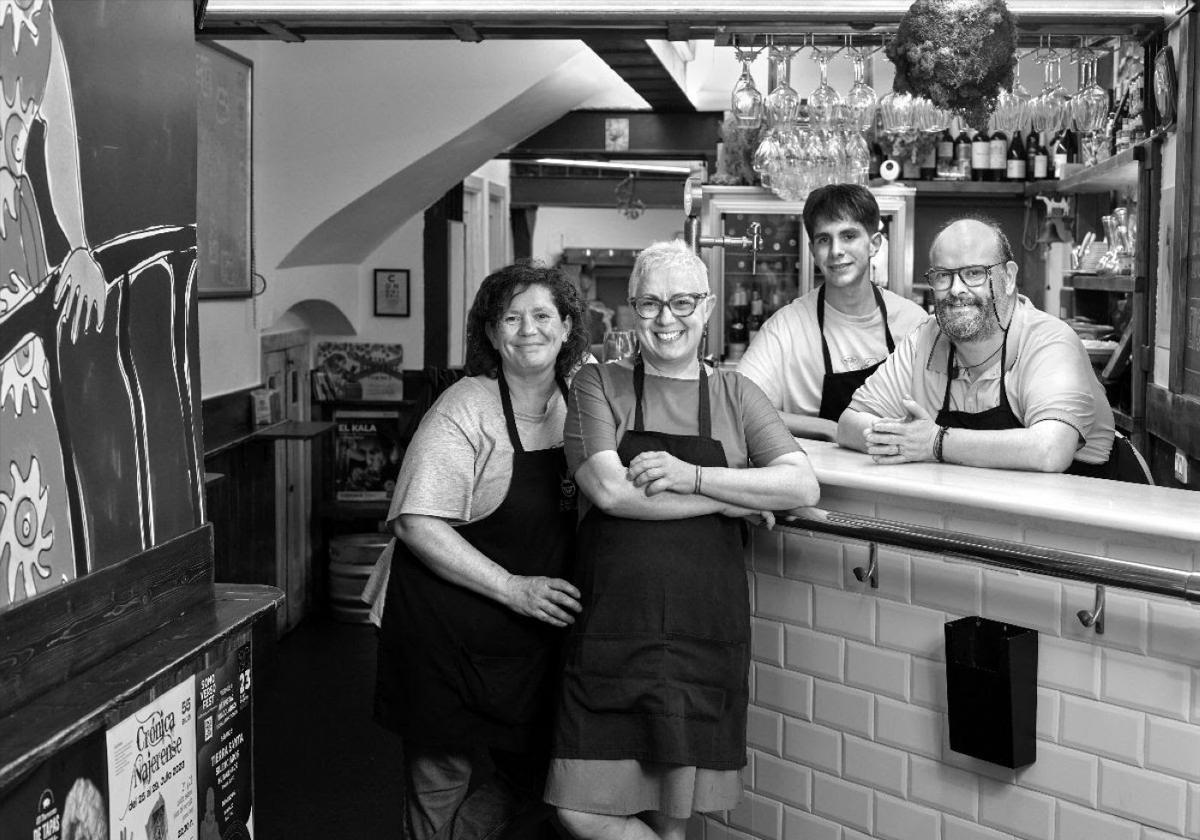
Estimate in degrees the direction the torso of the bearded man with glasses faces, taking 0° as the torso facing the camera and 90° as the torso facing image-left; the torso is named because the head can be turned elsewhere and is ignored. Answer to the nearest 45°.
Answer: approximately 45°

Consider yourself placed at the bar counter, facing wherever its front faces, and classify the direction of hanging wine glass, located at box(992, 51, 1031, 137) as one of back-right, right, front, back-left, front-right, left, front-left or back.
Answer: back-right

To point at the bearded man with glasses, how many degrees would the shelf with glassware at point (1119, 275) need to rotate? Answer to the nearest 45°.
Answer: approximately 45° to its left

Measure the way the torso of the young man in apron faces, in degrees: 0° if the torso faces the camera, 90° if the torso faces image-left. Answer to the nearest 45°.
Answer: approximately 0°

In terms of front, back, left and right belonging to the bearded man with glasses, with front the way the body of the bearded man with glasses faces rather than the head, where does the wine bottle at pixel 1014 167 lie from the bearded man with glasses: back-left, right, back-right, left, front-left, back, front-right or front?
back-right

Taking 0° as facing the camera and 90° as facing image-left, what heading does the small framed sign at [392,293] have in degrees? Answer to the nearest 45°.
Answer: approximately 0°

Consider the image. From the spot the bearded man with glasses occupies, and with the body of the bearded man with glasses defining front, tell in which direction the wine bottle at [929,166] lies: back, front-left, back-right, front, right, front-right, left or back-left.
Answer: back-right

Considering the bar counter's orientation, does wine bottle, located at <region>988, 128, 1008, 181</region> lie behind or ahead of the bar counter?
behind
